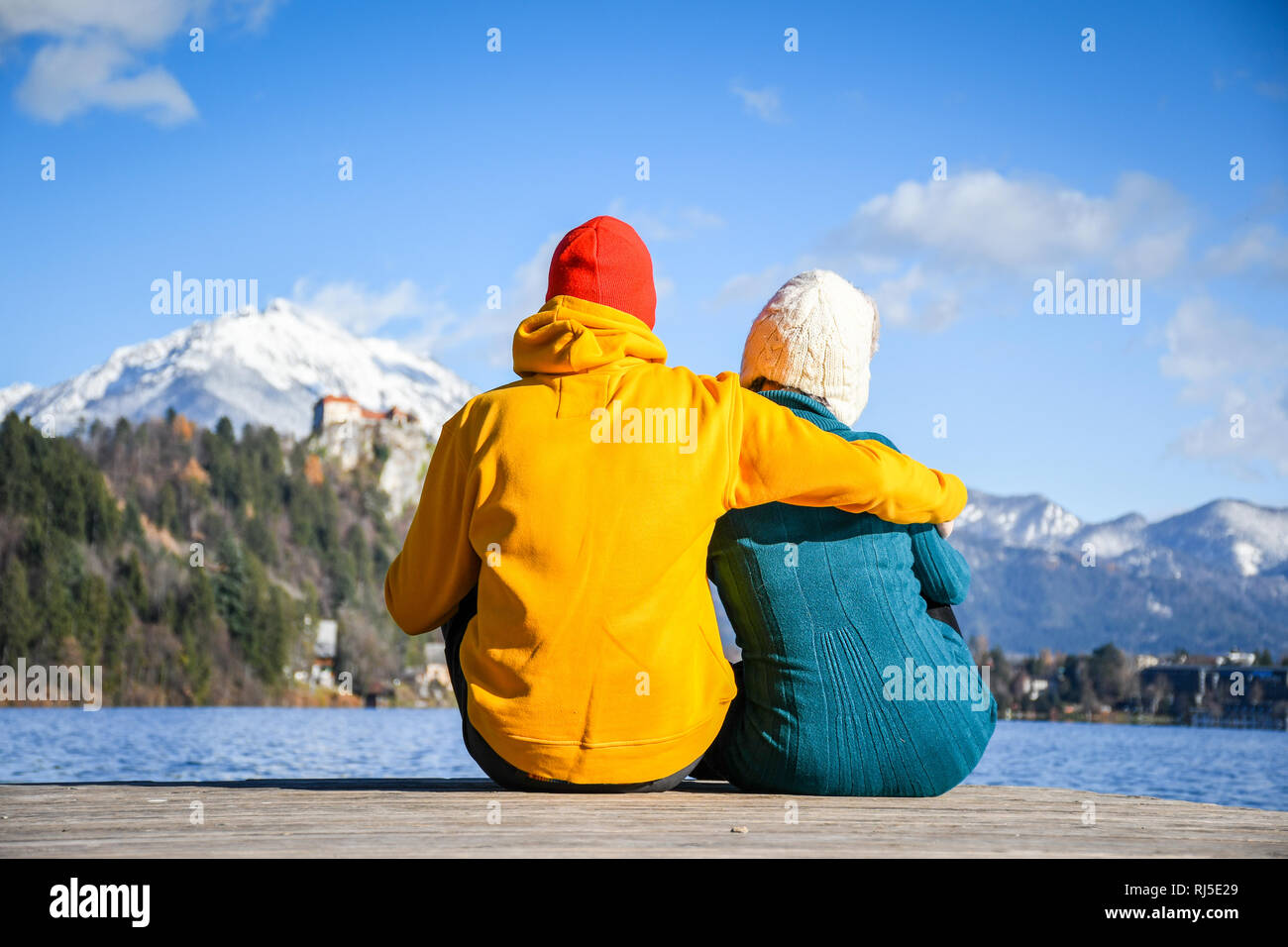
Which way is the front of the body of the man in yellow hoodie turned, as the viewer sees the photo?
away from the camera

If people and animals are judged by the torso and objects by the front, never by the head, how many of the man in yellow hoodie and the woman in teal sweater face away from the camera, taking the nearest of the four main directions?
2

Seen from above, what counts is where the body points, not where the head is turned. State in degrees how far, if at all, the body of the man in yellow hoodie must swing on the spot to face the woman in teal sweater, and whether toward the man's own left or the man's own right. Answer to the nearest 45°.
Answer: approximately 45° to the man's own right

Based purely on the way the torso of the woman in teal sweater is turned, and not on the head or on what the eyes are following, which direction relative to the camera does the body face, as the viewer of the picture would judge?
away from the camera

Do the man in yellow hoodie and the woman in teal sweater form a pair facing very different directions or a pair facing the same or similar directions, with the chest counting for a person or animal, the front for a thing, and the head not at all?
same or similar directions

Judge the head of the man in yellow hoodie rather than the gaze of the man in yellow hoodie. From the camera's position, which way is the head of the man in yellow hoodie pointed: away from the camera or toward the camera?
away from the camera
